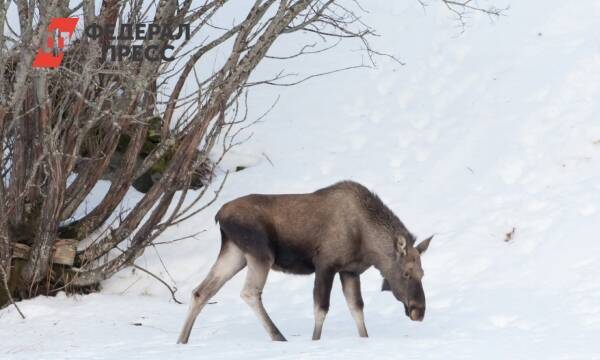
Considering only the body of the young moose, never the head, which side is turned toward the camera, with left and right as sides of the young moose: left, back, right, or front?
right
